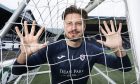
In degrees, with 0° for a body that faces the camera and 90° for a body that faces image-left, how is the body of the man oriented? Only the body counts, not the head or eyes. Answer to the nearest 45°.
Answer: approximately 0°
